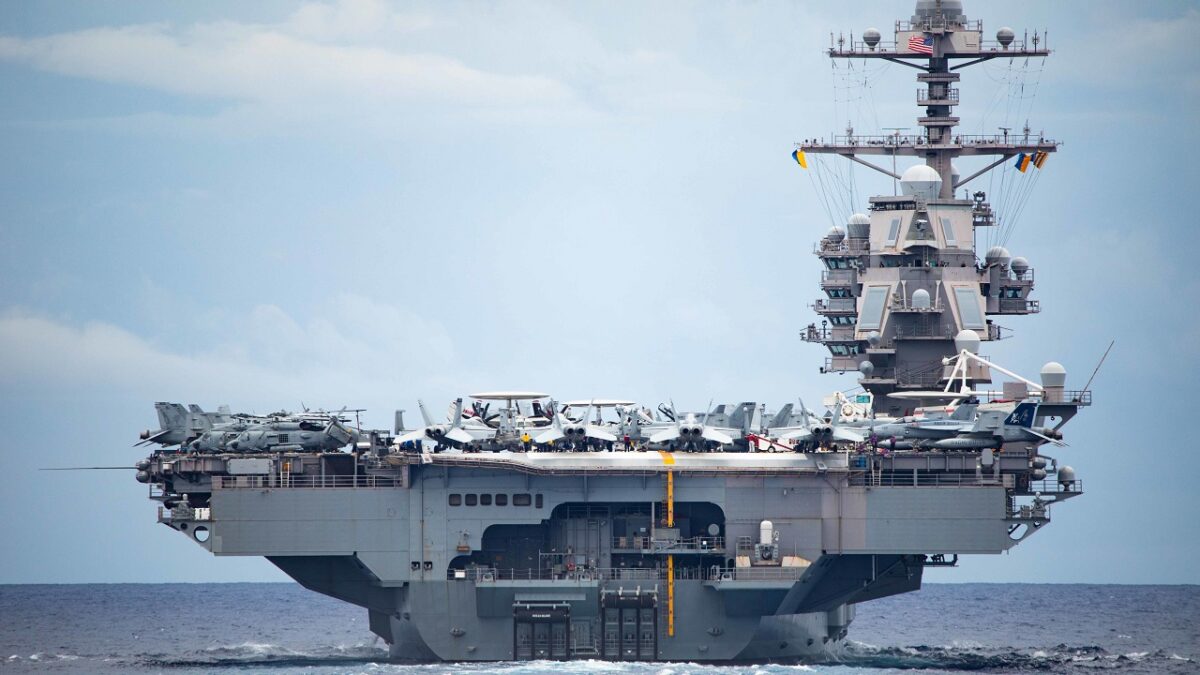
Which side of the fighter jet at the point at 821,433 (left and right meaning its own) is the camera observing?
back

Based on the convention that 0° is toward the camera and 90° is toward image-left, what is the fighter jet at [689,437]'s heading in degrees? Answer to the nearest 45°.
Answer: approximately 180°

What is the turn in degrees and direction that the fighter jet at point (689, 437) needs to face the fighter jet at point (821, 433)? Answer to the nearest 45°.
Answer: approximately 90° to its right

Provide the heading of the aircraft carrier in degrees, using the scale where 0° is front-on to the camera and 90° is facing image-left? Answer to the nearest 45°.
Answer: approximately 180°

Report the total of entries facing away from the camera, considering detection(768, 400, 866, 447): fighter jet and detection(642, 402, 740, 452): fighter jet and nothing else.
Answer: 2

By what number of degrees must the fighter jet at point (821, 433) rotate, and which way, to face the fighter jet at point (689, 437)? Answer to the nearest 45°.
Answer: approximately 90° to its left
